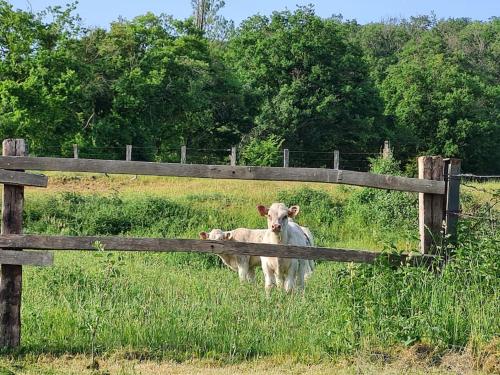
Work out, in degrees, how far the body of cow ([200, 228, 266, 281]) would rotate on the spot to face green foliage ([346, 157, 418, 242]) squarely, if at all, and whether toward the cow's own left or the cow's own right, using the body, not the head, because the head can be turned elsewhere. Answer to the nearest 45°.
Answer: approximately 180°

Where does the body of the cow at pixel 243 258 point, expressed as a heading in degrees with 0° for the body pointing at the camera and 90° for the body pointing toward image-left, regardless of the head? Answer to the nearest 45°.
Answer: approximately 45°

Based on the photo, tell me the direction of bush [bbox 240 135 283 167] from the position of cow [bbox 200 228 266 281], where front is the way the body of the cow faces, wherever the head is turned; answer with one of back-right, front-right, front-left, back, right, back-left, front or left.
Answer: back-right

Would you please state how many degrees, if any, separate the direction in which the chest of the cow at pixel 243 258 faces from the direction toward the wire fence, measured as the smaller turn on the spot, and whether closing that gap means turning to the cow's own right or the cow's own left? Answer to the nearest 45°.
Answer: approximately 135° to the cow's own right
